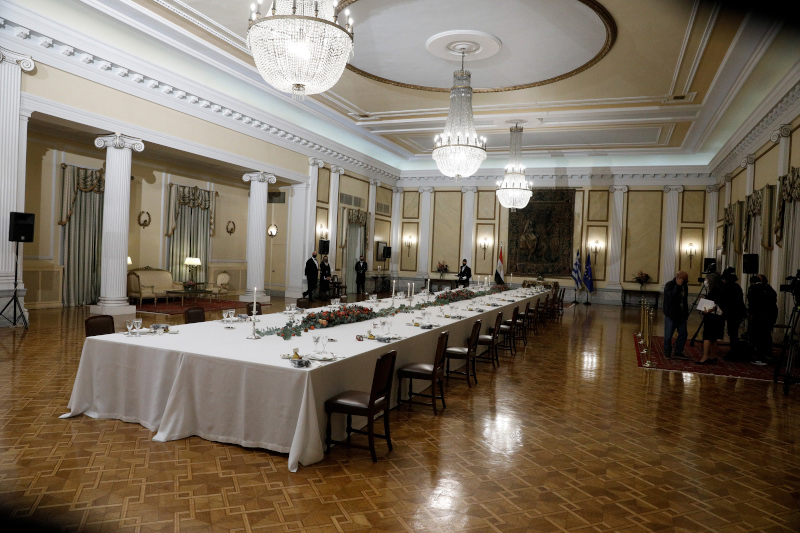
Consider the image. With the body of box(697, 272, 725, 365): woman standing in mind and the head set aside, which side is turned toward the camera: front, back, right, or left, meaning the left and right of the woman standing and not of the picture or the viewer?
left

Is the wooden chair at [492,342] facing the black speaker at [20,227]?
yes

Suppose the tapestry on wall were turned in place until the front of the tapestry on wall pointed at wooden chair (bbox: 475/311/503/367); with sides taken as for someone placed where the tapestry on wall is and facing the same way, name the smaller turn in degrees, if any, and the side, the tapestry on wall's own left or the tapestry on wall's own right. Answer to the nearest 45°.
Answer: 0° — it already faces it

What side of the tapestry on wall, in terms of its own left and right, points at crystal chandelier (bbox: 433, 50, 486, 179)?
front

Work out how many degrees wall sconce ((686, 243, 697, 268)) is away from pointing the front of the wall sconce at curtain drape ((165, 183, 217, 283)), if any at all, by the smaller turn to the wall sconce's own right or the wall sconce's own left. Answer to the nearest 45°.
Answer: approximately 45° to the wall sconce's own right

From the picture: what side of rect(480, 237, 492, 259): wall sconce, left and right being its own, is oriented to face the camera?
front

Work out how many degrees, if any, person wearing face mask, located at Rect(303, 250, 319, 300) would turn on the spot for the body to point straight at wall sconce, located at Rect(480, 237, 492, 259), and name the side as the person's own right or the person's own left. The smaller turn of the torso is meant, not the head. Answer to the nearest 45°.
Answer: approximately 90° to the person's own left

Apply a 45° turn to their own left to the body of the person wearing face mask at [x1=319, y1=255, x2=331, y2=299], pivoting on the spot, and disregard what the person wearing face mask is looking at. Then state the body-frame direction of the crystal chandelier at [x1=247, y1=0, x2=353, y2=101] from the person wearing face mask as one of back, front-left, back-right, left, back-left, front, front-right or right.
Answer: right

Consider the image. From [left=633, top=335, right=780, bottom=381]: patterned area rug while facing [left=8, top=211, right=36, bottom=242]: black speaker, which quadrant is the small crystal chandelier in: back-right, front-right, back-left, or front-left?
front-right

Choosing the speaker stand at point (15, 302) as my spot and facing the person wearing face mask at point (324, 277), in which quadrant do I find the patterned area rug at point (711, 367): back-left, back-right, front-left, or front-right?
front-right

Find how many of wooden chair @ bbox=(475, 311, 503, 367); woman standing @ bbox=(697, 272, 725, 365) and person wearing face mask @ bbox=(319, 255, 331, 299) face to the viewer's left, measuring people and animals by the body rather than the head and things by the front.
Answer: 2

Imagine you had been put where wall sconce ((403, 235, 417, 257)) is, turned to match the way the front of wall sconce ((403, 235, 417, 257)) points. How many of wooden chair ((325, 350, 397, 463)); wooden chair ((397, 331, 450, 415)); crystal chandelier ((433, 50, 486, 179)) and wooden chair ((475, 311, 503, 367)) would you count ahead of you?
4

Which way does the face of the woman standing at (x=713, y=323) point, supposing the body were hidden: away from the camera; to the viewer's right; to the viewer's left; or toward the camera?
to the viewer's left
